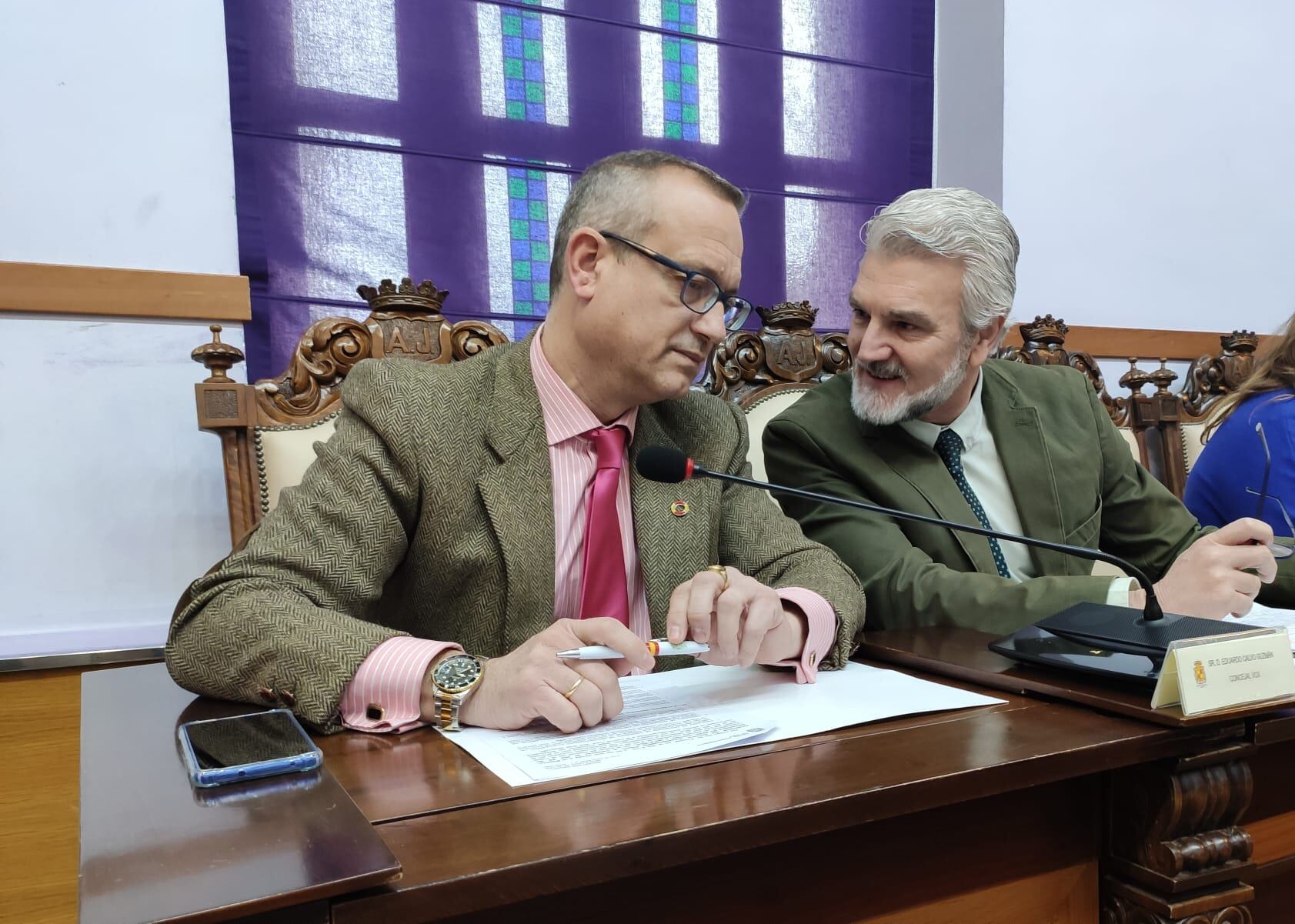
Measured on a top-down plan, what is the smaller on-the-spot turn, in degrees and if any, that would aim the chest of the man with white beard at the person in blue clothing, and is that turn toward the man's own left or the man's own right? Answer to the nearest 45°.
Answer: approximately 135° to the man's own left

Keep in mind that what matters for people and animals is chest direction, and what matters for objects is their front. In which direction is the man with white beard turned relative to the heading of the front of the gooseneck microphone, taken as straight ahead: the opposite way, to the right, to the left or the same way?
to the left

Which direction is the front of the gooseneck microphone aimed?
to the viewer's left

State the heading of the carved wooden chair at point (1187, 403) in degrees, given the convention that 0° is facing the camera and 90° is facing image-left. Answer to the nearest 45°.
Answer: approximately 315°

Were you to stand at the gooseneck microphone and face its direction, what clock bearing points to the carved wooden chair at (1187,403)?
The carved wooden chair is roughly at 4 o'clock from the gooseneck microphone.

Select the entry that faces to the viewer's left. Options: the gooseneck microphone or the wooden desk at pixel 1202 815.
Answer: the gooseneck microphone

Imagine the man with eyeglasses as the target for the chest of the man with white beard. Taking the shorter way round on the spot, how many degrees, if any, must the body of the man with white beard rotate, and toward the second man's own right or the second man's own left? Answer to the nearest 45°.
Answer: approximately 45° to the second man's own right
